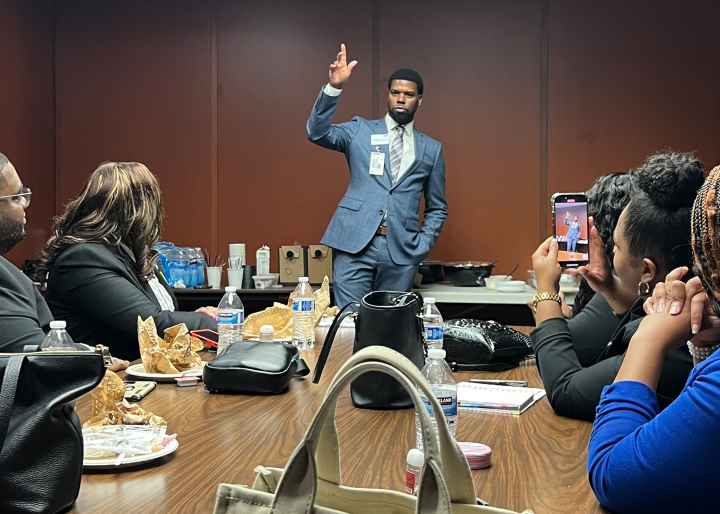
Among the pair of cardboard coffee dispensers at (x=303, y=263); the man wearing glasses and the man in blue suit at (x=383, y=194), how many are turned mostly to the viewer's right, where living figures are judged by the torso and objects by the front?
1

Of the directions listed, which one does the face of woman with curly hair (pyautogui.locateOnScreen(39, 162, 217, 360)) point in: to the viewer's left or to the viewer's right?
to the viewer's right

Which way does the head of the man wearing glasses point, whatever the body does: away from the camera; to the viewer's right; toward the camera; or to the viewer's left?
to the viewer's right

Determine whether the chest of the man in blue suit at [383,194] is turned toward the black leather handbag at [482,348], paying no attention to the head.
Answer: yes

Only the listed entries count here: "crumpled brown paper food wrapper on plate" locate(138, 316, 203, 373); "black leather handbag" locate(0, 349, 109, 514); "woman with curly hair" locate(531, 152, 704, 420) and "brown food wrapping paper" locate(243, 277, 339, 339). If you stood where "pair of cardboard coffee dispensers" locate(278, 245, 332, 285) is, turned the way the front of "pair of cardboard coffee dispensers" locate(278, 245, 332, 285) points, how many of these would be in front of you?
4

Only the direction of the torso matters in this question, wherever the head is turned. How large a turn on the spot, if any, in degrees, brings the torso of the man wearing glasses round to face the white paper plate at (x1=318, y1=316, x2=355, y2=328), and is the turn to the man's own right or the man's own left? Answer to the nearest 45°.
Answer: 0° — they already face it

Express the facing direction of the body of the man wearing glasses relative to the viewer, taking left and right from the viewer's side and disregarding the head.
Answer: facing to the right of the viewer

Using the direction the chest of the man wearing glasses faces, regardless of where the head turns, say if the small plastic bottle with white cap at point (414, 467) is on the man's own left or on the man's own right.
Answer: on the man's own right

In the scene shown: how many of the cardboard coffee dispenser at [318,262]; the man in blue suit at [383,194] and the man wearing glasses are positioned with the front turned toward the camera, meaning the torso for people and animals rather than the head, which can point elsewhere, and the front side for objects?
2

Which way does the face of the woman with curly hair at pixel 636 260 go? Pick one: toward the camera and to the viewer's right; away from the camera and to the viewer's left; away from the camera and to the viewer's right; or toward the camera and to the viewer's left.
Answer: away from the camera and to the viewer's left

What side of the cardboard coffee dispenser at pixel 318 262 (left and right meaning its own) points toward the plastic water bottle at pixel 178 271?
right

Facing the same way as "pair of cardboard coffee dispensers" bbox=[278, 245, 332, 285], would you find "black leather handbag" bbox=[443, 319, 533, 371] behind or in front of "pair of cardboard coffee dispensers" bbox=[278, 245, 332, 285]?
in front

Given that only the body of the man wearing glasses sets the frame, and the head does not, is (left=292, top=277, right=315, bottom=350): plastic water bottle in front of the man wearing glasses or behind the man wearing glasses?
in front

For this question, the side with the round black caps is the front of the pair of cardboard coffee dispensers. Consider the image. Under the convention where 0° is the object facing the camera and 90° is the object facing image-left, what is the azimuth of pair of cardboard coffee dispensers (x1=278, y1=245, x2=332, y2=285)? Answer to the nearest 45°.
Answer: approximately 0°
